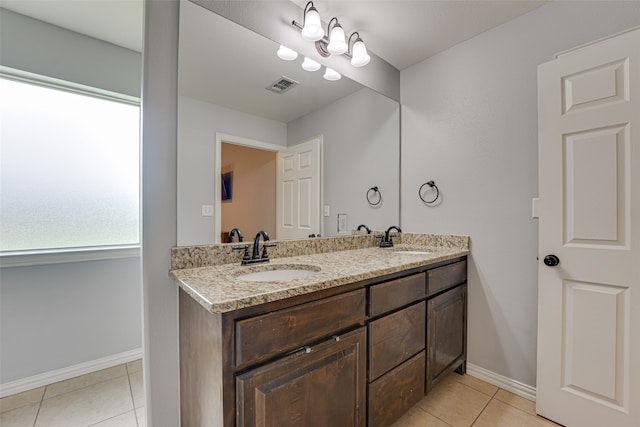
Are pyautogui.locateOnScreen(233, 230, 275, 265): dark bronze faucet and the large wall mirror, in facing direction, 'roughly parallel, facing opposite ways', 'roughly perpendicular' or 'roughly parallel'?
roughly parallel

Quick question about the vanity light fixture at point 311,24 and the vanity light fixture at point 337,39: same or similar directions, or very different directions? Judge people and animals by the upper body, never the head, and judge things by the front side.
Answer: same or similar directions

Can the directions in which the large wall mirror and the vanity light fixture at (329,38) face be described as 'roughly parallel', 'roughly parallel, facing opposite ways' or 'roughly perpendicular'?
roughly parallel

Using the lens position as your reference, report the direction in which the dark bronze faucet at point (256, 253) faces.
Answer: facing the viewer and to the right of the viewer

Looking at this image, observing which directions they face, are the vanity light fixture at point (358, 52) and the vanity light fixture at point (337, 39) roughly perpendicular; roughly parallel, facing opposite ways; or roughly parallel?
roughly parallel

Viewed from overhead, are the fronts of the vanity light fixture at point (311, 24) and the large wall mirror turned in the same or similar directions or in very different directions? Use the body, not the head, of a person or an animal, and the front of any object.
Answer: same or similar directions
